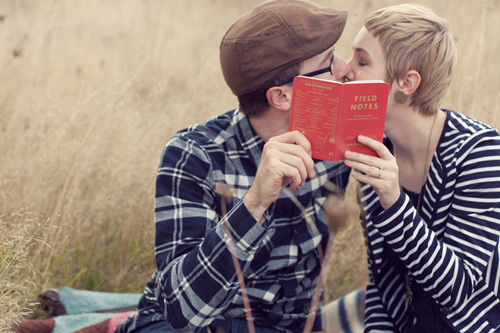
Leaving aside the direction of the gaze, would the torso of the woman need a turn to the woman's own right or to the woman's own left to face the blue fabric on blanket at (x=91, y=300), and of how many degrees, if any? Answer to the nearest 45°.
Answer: approximately 45° to the woman's own right

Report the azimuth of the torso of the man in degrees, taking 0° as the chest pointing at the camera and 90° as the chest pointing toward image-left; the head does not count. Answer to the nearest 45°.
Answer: approximately 315°

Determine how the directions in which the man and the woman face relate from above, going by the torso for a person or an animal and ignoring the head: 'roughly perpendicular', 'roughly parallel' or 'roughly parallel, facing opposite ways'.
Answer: roughly perpendicular

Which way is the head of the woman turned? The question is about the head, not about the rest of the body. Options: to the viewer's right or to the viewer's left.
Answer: to the viewer's left

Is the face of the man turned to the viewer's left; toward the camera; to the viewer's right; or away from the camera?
to the viewer's right

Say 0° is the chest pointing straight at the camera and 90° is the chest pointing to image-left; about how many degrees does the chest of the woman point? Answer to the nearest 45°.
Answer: approximately 45°

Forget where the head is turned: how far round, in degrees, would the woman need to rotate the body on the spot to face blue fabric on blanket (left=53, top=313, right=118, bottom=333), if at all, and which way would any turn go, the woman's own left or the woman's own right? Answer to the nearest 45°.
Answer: approximately 45° to the woman's own right
